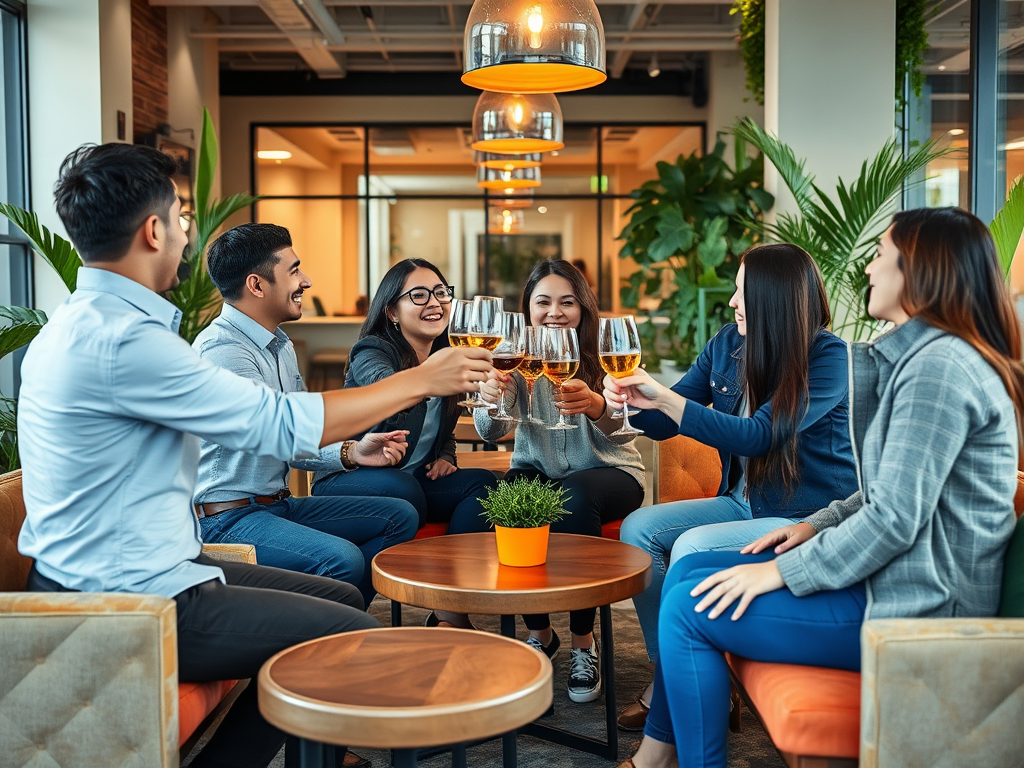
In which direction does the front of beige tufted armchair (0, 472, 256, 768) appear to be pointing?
to the viewer's right

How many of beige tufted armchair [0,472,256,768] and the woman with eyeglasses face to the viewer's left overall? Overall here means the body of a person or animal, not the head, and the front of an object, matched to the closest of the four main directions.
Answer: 0

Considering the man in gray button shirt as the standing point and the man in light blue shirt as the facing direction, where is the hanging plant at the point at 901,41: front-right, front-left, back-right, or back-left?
back-left

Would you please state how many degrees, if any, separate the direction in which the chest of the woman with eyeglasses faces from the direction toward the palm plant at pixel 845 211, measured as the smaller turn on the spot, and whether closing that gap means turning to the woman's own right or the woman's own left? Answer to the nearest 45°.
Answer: approximately 90° to the woman's own left

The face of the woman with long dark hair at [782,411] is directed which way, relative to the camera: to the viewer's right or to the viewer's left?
to the viewer's left

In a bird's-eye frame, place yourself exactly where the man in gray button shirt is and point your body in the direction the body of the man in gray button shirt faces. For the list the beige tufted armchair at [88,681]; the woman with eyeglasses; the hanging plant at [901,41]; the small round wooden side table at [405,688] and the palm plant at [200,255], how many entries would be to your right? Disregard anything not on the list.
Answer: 2

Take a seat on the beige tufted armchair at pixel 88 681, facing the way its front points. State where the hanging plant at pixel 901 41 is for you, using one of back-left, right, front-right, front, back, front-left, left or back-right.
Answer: front-left

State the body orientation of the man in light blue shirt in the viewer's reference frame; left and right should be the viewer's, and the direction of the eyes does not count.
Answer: facing away from the viewer and to the right of the viewer

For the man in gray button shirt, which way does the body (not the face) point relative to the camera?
to the viewer's right

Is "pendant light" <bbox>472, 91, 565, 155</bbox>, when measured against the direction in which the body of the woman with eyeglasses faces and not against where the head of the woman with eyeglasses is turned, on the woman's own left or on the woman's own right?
on the woman's own left

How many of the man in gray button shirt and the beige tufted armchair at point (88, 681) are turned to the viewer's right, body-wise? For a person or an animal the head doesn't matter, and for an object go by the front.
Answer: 2

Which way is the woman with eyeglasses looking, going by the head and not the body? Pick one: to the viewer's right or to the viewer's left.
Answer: to the viewer's right

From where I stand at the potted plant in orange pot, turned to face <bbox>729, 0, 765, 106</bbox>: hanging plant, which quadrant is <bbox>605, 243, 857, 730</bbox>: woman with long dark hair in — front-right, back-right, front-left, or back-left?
front-right

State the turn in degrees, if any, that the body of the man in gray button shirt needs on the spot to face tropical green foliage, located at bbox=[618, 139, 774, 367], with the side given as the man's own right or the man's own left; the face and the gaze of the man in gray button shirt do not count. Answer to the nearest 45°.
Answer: approximately 45° to the man's own left

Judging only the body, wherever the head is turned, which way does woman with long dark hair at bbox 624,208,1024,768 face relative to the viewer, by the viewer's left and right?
facing to the left of the viewer
